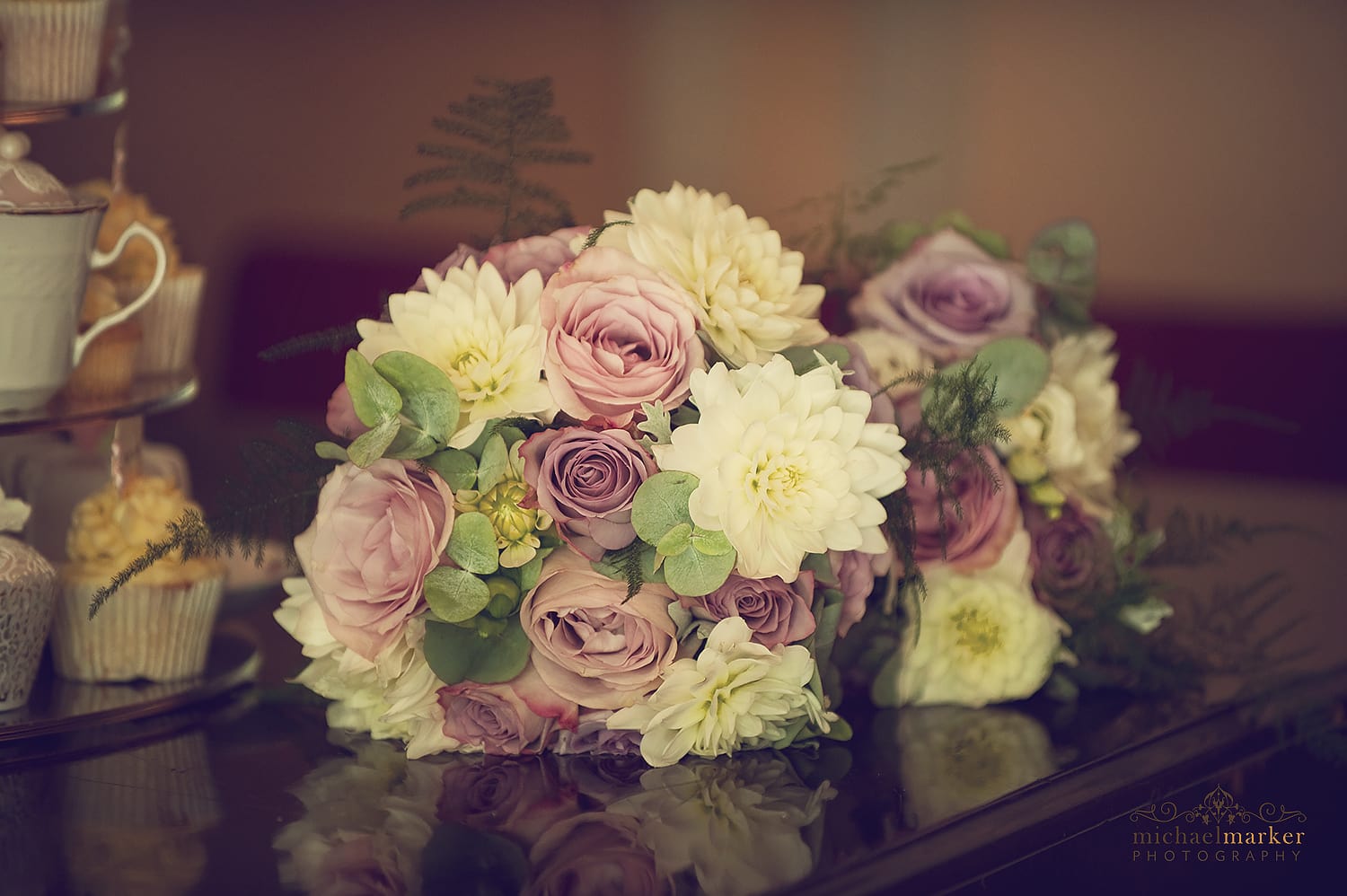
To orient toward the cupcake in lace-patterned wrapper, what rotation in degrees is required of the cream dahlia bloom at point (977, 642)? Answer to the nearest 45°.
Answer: approximately 90° to its right

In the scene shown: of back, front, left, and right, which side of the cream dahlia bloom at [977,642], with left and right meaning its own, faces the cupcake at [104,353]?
right

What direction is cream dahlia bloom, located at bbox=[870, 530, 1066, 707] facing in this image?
toward the camera

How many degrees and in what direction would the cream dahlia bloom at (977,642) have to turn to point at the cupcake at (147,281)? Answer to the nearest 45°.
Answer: approximately 90° to its right

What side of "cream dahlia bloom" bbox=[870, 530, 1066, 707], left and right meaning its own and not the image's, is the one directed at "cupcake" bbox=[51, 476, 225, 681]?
right

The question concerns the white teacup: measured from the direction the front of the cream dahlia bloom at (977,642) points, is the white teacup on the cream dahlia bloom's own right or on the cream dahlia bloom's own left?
on the cream dahlia bloom's own right
